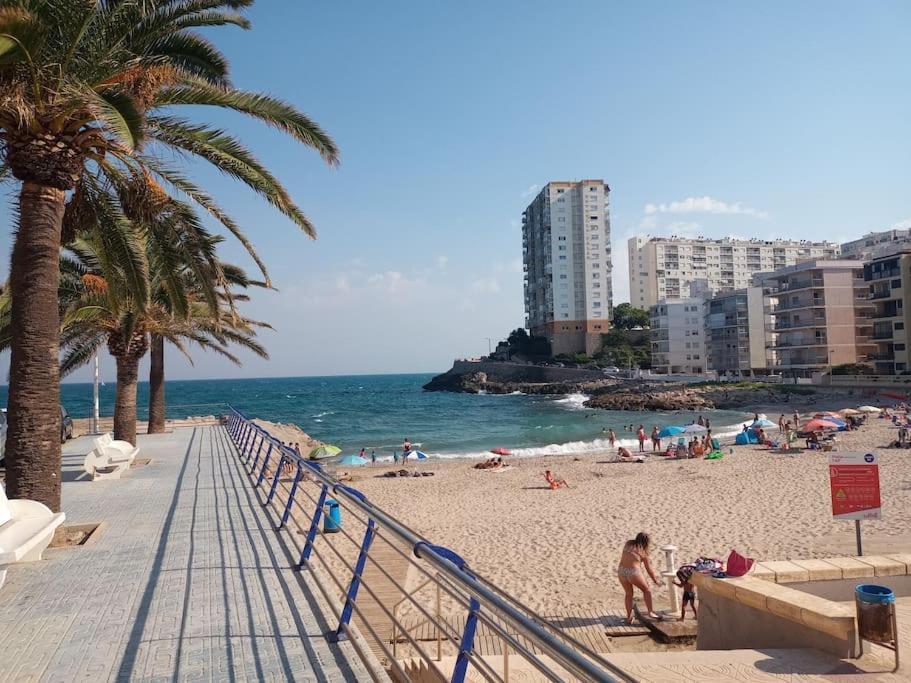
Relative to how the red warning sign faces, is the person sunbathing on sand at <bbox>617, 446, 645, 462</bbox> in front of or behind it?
behind

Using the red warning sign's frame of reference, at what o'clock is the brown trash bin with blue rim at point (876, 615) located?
The brown trash bin with blue rim is roughly at 12 o'clock from the red warning sign.

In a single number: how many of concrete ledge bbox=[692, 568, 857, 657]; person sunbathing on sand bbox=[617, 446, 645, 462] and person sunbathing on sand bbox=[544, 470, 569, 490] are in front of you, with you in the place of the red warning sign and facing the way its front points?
1

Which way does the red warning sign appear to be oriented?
toward the camera

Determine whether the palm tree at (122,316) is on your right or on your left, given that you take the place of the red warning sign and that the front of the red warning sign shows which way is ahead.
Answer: on your right

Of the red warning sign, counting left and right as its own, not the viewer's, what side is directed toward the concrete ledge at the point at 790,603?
front

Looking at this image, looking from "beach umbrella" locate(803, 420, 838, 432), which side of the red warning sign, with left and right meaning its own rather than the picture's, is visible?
back

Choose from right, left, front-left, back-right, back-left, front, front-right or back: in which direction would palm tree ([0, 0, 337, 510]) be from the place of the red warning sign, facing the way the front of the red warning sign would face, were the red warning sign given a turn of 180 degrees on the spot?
back-left

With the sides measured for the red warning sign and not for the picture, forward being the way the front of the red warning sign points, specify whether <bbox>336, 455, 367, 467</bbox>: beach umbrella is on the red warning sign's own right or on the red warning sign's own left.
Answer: on the red warning sign's own right

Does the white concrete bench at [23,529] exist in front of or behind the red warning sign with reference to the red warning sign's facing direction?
in front

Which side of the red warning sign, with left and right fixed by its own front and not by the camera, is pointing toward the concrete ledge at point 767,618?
front

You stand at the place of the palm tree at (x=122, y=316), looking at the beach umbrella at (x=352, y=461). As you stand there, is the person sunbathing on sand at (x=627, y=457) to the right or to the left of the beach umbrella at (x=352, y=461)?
right
